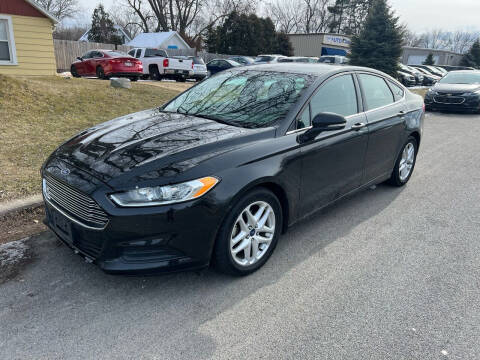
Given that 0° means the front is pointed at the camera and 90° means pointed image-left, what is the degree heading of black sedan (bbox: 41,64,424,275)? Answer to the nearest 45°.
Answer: approximately 45°

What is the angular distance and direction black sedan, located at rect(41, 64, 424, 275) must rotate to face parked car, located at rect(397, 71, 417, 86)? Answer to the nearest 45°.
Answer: approximately 180°

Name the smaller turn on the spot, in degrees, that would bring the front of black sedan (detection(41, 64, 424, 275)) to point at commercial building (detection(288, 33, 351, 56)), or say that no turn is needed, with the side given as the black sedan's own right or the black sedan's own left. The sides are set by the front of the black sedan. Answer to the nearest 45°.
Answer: approximately 135° to the black sedan's own right

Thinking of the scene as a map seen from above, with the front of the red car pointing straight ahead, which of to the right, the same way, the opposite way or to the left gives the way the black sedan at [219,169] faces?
to the left

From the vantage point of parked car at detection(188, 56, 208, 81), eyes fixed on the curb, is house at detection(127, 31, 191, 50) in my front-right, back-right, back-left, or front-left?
back-right

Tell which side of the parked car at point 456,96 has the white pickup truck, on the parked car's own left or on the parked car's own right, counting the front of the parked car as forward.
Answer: on the parked car's own right

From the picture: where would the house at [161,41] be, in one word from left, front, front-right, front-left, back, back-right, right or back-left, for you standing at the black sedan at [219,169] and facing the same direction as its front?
back-right

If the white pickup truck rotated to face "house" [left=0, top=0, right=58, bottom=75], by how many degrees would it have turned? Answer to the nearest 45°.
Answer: approximately 90° to its left

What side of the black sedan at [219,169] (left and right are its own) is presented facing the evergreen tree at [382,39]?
back

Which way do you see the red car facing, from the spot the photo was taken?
facing away from the viewer and to the left of the viewer

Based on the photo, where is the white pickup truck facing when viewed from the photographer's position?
facing away from the viewer and to the left of the viewer
